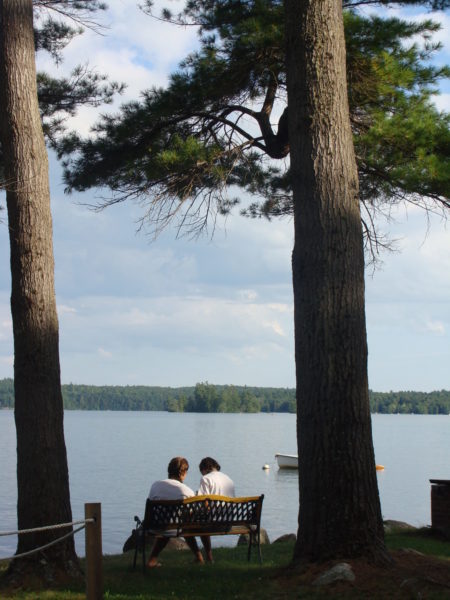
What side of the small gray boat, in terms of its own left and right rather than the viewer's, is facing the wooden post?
left

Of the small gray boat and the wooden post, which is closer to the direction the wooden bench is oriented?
the small gray boat

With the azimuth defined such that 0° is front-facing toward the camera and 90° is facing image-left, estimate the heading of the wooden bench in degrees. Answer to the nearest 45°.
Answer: approximately 180°

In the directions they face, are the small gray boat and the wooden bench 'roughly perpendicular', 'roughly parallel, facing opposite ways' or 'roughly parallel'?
roughly perpendicular

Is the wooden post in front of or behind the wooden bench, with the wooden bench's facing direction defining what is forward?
behind

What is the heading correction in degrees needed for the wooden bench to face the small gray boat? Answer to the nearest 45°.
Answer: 0° — it already faces it

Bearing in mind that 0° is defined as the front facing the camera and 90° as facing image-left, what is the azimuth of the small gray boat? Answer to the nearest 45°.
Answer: approximately 90°

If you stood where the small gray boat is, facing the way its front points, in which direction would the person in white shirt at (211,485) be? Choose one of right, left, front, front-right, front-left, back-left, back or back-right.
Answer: left

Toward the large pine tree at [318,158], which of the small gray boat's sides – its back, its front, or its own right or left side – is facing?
left

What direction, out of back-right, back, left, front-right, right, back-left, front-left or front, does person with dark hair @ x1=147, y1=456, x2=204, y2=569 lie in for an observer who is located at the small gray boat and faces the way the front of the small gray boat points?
left
